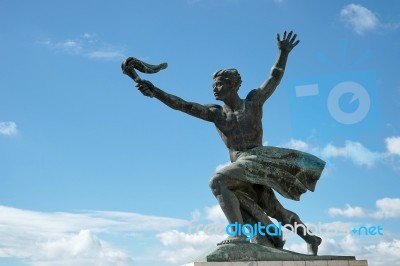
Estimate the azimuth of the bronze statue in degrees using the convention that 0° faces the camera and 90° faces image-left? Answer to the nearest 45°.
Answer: approximately 45°
